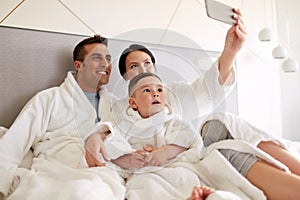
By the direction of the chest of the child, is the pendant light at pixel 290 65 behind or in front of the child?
behind

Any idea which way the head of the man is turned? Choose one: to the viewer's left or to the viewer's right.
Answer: to the viewer's right

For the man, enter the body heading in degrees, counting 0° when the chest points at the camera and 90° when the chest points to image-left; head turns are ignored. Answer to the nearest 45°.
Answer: approximately 315°

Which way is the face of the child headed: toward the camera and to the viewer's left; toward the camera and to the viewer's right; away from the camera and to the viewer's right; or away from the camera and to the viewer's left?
toward the camera and to the viewer's right

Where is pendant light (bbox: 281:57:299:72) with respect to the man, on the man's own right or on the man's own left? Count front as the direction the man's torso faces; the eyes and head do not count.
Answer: on the man's own left

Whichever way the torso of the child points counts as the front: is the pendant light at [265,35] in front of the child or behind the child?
behind

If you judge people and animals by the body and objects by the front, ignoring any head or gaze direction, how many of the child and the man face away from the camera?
0

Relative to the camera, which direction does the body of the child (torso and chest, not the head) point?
toward the camera
